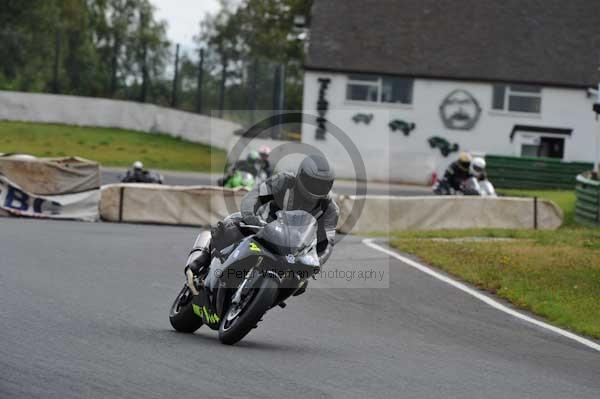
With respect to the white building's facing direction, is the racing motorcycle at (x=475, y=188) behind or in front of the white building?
in front

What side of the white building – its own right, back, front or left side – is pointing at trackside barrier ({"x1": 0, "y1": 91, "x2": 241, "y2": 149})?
right

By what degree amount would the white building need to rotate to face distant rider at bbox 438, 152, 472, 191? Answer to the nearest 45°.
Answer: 0° — it already faces them

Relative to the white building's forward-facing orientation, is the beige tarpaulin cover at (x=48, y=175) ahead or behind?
ahead

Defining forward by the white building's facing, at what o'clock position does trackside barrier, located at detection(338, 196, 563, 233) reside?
The trackside barrier is roughly at 12 o'clock from the white building.

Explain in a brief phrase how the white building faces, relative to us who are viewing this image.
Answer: facing the viewer

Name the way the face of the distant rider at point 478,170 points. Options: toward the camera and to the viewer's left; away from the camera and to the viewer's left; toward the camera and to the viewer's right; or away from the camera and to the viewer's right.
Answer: toward the camera and to the viewer's left

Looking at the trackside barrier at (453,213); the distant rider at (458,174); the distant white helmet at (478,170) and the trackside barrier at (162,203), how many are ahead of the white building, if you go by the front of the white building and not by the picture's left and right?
4

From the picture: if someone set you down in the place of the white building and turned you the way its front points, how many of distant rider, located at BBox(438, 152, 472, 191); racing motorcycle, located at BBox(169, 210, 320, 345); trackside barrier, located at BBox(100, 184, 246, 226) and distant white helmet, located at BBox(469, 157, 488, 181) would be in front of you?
4

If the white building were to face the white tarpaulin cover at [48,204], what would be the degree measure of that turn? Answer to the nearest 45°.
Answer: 0° — it already faces it

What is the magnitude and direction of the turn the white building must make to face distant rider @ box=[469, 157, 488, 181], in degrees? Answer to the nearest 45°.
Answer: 0° — it already faces them
